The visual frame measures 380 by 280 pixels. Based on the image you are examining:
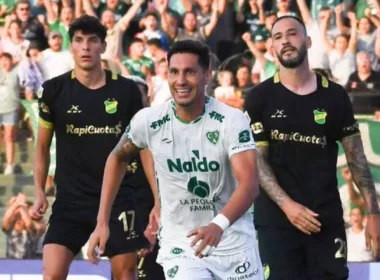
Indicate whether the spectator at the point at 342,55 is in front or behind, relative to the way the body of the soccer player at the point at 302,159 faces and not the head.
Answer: behind

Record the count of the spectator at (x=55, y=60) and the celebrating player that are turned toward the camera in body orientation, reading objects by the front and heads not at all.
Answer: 2

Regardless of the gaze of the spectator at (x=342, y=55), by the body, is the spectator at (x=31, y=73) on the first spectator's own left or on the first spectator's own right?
on the first spectator's own right

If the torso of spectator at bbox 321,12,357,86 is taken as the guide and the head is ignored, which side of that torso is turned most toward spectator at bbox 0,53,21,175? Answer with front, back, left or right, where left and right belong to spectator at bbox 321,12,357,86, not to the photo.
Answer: right

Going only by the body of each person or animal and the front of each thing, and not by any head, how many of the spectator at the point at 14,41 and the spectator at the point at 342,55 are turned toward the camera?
2

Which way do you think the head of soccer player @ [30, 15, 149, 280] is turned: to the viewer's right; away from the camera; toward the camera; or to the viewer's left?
toward the camera

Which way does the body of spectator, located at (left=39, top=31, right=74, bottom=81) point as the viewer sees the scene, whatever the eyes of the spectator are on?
toward the camera

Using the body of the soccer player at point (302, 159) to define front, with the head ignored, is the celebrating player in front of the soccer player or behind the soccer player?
in front

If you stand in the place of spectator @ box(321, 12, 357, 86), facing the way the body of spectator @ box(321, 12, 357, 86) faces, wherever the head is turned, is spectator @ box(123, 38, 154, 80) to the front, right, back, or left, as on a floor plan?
right

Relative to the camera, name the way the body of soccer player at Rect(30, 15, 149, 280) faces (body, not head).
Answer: toward the camera

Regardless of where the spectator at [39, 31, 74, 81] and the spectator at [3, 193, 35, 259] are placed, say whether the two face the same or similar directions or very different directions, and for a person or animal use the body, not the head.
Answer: same or similar directions

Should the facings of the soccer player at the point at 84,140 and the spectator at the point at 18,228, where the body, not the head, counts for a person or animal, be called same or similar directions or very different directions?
same or similar directions

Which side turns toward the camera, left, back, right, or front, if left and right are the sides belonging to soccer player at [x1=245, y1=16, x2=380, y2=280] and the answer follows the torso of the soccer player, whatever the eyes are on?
front

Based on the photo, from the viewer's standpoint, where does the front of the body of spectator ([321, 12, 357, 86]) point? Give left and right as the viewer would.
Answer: facing the viewer

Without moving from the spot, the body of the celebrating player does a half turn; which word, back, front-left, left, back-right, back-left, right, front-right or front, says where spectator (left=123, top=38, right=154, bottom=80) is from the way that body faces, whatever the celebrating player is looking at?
front
